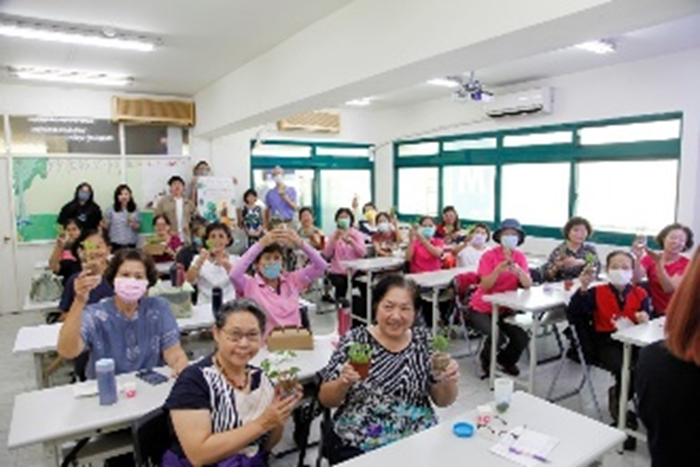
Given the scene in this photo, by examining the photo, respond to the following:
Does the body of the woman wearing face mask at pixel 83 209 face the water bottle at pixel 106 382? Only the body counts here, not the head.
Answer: yes

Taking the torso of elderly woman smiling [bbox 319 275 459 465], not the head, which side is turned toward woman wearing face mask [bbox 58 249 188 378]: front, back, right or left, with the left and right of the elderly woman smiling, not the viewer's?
right

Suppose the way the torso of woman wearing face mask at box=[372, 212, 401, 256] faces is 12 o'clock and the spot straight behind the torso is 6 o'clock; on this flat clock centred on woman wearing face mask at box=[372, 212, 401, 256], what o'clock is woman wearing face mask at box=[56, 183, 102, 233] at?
woman wearing face mask at box=[56, 183, 102, 233] is roughly at 3 o'clock from woman wearing face mask at box=[372, 212, 401, 256].

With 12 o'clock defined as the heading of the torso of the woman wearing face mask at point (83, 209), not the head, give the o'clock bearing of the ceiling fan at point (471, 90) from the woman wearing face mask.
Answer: The ceiling fan is roughly at 10 o'clock from the woman wearing face mask.

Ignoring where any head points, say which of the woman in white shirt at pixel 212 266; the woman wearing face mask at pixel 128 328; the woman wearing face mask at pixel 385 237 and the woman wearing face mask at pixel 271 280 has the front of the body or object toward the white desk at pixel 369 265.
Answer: the woman wearing face mask at pixel 385 237

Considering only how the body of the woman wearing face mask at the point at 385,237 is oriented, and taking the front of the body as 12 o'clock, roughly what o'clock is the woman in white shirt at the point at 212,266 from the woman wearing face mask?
The woman in white shirt is roughly at 1 o'clock from the woman wearing face mask.

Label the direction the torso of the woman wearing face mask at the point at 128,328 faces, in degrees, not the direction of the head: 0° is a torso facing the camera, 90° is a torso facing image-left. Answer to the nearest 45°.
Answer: approximately 0°

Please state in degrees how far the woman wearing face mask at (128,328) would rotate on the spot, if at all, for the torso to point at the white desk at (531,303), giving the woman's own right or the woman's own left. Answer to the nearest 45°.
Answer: approximately 90° to the woman's own left

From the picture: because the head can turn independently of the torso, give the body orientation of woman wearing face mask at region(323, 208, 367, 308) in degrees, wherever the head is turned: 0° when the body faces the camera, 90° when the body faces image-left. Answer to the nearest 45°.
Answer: approximately 0°
